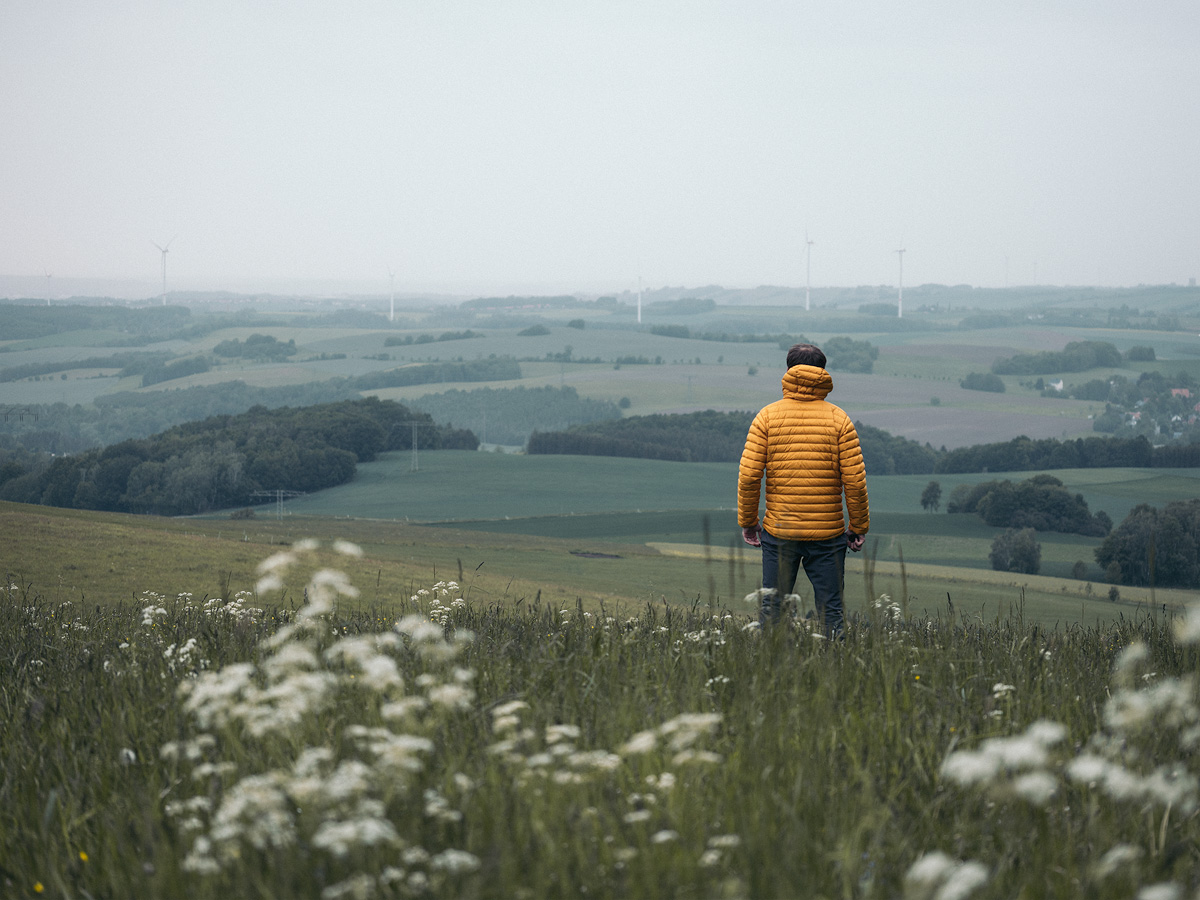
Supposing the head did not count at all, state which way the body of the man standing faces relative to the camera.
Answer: away from the camera

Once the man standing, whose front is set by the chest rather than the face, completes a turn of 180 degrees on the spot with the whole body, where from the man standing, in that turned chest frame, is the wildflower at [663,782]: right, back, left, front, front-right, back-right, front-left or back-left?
front

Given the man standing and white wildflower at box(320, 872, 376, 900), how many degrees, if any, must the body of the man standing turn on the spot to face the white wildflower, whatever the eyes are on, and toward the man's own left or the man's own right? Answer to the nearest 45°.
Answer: approximately 180°

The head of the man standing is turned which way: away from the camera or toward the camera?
away from the camera
